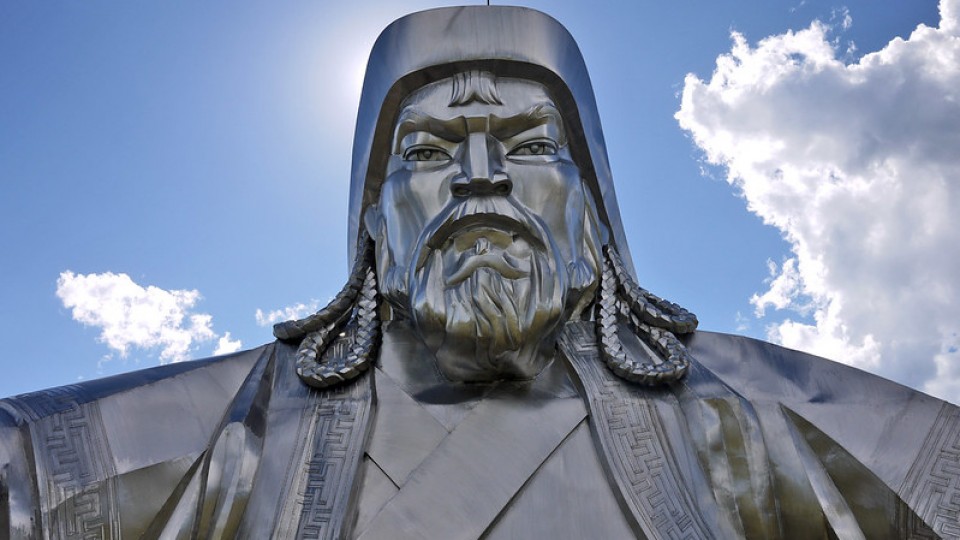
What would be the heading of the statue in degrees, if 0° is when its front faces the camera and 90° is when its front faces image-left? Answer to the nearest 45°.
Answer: approximately 0°
